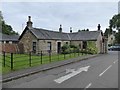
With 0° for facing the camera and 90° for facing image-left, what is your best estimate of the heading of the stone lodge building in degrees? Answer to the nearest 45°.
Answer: approximately 315°
